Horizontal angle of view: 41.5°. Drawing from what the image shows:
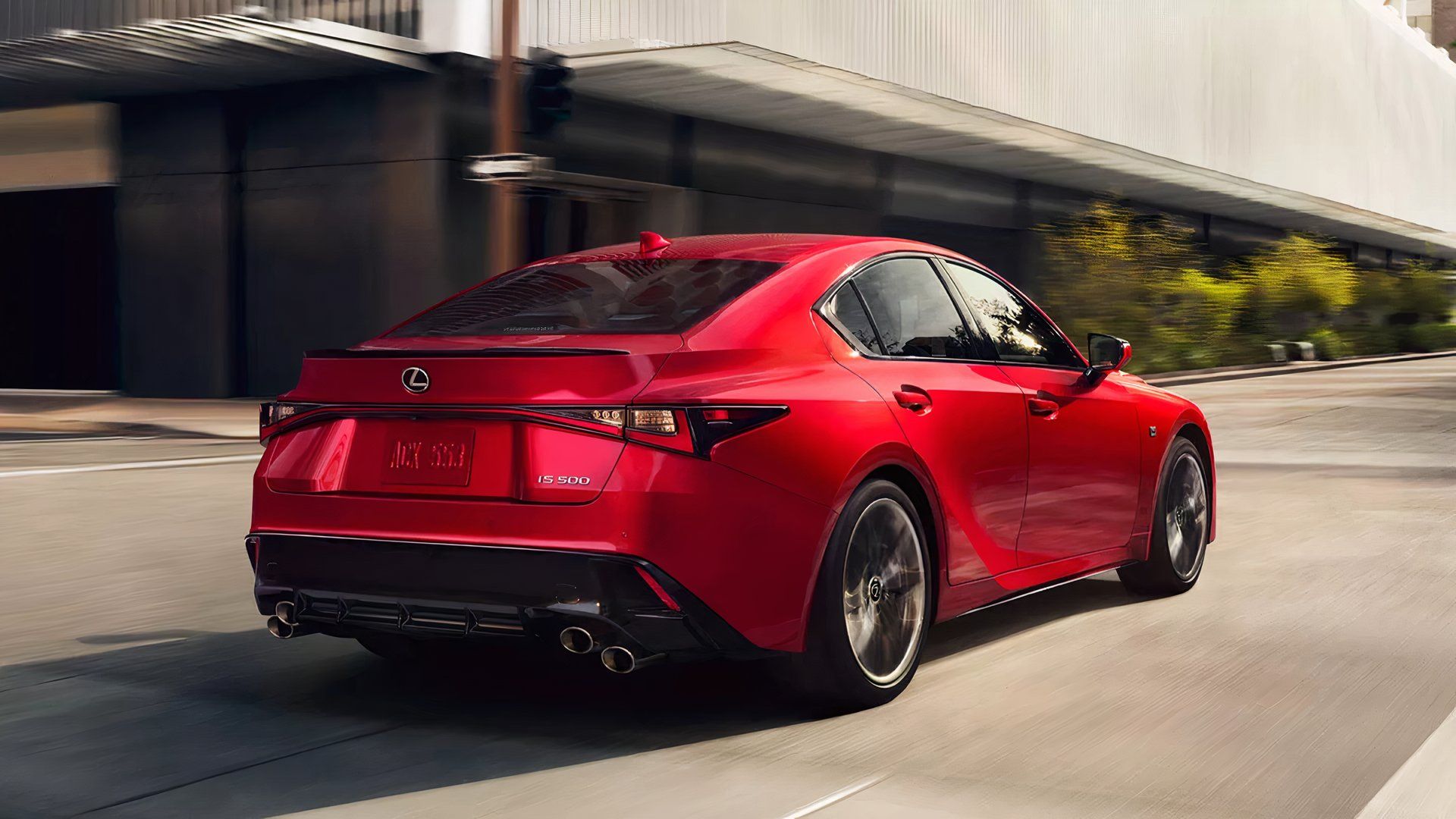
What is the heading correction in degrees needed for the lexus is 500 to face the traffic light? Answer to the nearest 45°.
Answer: approximately 45° to its left

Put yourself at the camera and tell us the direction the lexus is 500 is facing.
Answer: facing away from the viewer and to the right of the viewer

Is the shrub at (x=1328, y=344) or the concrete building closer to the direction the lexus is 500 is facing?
the shrub

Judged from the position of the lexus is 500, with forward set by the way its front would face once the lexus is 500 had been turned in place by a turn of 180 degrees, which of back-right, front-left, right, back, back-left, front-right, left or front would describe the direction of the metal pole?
back-right

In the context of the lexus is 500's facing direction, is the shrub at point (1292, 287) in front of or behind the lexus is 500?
in front

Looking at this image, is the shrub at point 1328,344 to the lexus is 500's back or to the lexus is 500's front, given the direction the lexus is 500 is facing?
to the front

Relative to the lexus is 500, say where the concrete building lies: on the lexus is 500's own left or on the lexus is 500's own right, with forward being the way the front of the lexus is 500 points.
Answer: on the lexus is 500's own left
